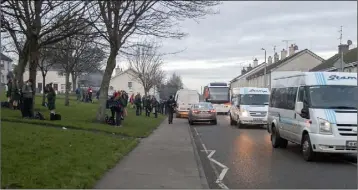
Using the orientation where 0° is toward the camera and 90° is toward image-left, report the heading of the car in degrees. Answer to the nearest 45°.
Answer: approximately 180°

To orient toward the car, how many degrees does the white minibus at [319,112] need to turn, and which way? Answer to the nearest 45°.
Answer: approximately 180°

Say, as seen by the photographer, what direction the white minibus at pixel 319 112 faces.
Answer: facing the viewer and to the right of the viewer

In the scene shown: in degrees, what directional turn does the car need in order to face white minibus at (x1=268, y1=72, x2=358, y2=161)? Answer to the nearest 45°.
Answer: approximately 180°

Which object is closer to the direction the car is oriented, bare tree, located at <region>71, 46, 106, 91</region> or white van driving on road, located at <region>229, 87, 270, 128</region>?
the bare tree

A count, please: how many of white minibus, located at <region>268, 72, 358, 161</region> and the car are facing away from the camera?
1

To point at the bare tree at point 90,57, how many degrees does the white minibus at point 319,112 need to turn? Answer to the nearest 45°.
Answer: approximately 180°

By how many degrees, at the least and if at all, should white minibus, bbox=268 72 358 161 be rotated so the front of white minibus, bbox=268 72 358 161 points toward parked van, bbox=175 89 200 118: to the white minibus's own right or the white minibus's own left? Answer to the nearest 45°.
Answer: approximately 180°

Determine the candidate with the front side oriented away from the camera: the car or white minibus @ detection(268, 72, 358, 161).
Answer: the car

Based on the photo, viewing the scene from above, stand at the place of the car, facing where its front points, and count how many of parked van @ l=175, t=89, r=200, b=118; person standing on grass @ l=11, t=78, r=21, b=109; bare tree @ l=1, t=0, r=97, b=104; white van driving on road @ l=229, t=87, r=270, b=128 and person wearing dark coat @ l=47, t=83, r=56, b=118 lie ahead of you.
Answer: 1
